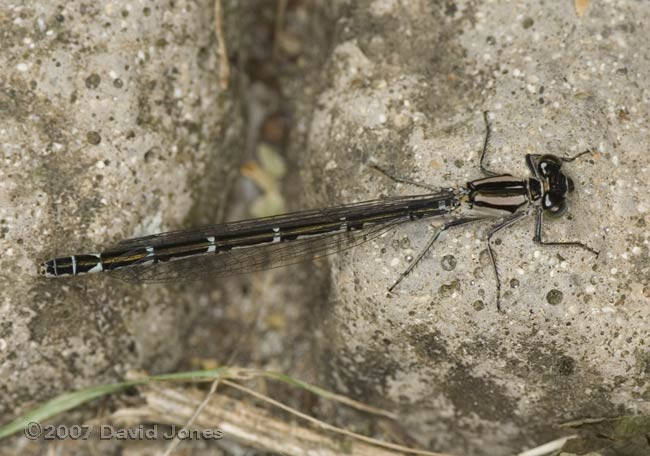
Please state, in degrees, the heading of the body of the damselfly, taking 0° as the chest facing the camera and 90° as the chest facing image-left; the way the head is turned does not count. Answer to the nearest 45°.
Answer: approximately 270°
